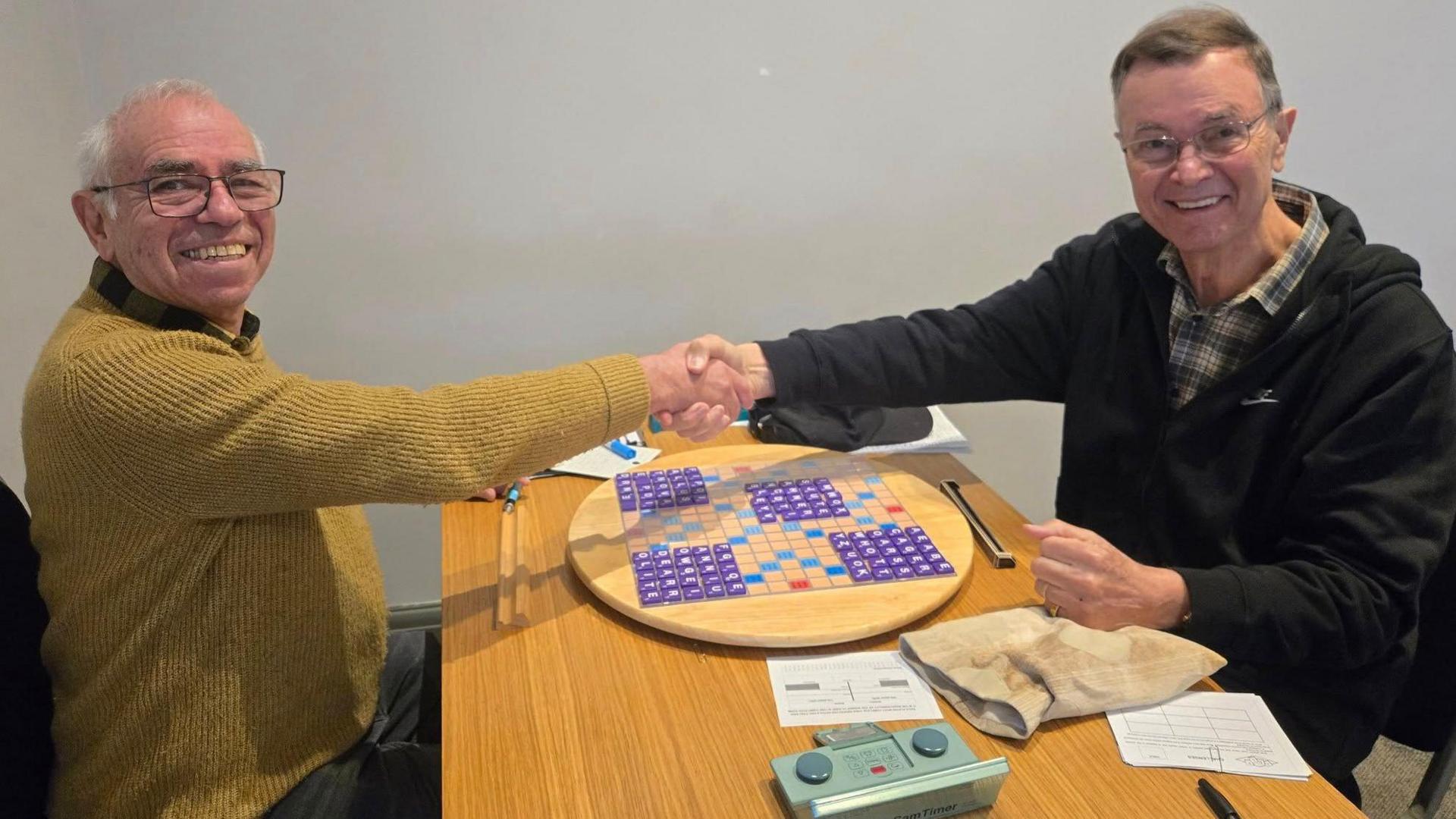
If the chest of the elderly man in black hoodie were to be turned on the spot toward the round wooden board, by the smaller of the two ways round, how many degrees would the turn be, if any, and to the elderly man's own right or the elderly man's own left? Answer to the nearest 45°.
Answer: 0° — they already face it

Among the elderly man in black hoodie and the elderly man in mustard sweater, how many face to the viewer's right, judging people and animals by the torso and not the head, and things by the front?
1

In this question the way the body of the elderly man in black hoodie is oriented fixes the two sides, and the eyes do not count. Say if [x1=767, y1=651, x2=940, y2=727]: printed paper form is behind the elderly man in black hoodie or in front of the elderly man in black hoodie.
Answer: in front

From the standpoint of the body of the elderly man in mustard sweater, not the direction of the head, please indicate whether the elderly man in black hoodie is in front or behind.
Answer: in front

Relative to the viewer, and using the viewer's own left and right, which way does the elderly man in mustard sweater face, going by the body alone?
facing to the right of the viewer

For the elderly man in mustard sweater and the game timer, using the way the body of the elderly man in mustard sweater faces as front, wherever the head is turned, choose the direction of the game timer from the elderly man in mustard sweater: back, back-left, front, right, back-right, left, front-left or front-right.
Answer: front-right

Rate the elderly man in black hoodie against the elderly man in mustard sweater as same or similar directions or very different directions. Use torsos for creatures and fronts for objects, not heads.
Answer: very different directions

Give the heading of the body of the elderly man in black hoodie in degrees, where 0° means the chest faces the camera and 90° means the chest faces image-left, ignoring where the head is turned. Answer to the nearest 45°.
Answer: approximately 45°

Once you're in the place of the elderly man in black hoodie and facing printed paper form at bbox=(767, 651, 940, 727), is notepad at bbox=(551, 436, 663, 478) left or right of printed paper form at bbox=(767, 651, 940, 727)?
right

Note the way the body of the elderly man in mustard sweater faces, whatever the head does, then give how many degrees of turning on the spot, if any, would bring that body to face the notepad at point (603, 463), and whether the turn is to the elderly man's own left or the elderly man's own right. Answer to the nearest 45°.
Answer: approximately 45° to the elderly man's own left

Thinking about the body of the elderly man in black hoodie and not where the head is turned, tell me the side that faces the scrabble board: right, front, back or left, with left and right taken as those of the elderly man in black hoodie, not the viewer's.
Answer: front
